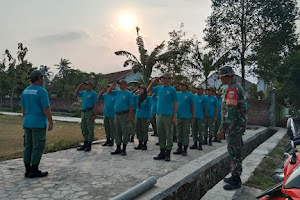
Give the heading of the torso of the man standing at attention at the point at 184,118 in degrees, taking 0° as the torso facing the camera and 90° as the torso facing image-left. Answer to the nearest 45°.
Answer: approximately 45°

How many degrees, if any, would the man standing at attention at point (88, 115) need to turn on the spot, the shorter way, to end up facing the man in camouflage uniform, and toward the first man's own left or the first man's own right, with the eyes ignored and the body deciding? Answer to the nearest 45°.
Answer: approximately 90° to the first man's own left

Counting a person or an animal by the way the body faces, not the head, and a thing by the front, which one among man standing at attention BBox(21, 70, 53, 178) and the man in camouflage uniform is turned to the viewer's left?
the man in camouflage uniform

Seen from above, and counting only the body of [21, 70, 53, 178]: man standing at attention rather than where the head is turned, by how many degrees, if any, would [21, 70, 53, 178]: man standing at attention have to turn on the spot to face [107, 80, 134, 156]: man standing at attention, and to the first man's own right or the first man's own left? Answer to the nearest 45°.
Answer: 0° — they already face them

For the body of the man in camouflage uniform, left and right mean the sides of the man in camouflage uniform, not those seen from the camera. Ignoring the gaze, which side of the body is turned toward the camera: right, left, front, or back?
left

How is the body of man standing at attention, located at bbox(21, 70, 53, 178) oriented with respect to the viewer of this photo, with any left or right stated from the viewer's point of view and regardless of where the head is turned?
facing away from the viewer and to the right of the viewer

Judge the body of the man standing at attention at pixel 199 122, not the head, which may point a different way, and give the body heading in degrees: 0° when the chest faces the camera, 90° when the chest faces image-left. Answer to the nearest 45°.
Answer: approximately 45°

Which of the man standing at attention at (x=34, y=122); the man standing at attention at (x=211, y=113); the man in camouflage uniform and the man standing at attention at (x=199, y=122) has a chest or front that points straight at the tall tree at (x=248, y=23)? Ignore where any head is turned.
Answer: the man standing at attention at (x=34, y=122)

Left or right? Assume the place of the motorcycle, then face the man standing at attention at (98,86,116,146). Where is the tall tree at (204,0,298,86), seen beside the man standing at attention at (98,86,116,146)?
right

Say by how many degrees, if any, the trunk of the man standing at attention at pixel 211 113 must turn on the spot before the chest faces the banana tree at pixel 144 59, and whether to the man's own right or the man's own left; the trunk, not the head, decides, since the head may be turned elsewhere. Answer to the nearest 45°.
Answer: approximately 90° to the man's own right

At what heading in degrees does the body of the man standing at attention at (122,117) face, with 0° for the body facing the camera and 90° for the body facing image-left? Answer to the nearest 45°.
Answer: approximately 45°

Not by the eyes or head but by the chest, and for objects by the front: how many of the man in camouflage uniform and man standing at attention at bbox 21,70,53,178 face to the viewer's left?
1

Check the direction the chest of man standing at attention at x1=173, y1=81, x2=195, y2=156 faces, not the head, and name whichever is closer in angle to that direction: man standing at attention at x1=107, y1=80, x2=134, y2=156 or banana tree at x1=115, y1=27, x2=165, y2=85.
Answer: the man standing at attention

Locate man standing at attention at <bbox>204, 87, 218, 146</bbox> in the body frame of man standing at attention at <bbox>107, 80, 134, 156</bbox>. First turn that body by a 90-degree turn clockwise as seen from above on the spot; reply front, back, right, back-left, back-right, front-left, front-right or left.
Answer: right
